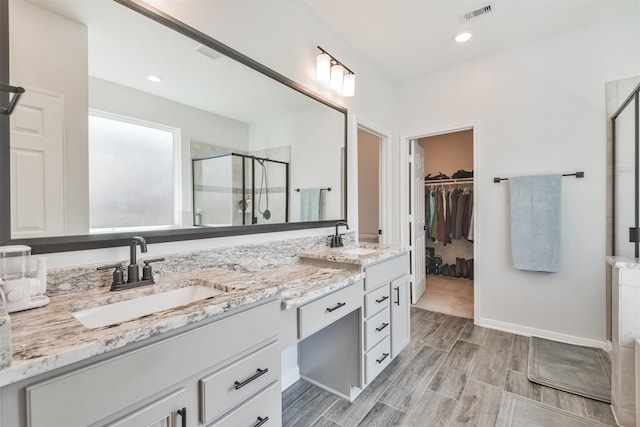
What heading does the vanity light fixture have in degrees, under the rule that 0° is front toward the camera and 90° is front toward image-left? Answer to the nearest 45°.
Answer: approximately 315°

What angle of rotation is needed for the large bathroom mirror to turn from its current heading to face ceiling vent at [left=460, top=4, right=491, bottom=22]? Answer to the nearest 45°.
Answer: approximately 45° to its left

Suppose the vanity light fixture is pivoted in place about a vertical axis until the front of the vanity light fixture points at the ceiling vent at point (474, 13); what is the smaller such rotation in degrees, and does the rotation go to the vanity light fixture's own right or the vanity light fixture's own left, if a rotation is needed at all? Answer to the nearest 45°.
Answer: approximately 45° to the vanity light fixture's own left

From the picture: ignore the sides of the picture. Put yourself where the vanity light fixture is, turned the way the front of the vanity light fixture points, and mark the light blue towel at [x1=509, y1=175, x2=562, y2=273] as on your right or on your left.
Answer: on your left

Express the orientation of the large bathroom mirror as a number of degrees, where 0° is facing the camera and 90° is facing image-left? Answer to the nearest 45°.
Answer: approximately 315°

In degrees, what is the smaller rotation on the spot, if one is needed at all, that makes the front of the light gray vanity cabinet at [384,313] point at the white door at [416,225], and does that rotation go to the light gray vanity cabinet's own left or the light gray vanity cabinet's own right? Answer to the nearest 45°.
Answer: approximately 135° to the light gray vanity cabinet's own left

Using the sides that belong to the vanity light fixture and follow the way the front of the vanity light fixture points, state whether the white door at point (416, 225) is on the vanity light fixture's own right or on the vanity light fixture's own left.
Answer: on the vanity light fixture's own left

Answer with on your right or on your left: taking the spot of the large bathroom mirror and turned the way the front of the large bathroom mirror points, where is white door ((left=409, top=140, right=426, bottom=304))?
on your left
